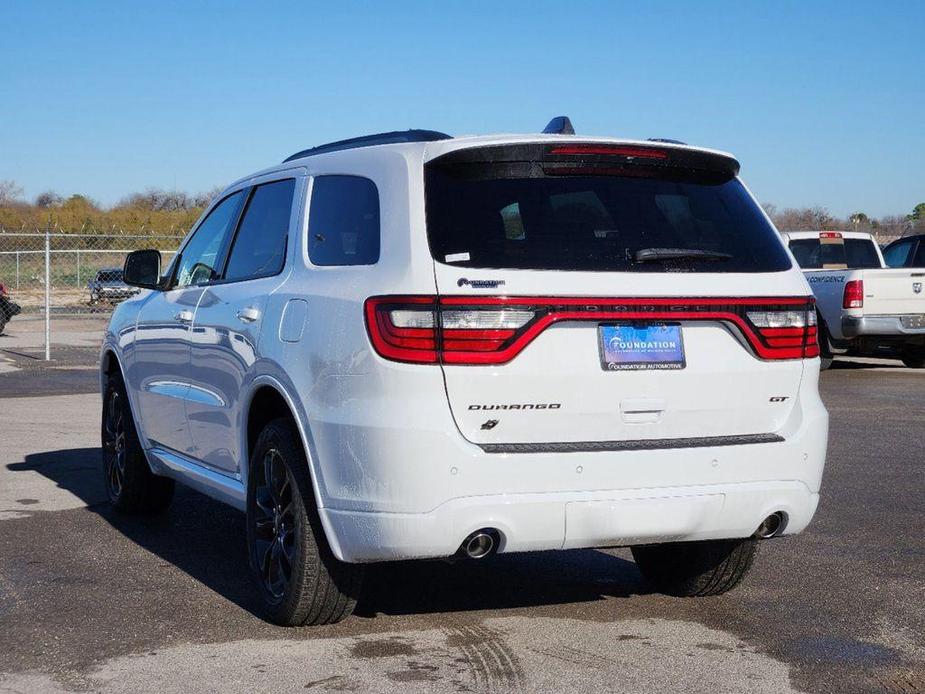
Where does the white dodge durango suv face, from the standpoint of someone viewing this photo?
facing away from the viewer and to the left of the viewer

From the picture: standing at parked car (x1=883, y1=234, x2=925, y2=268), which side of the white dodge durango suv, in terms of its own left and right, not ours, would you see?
right

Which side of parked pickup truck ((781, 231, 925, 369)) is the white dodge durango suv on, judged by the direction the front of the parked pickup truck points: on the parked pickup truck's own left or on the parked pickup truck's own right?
on the parked pickup truck's own left

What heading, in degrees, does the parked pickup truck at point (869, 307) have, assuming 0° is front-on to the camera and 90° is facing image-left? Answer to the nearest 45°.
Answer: approximately 135°

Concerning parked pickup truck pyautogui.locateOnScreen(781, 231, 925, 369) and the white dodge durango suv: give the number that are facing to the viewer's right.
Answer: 0

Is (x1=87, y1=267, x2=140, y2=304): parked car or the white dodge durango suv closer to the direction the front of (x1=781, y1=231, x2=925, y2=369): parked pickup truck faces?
the parked car

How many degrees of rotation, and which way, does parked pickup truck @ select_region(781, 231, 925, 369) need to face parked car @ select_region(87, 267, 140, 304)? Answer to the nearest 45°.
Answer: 0° — it already faces it
